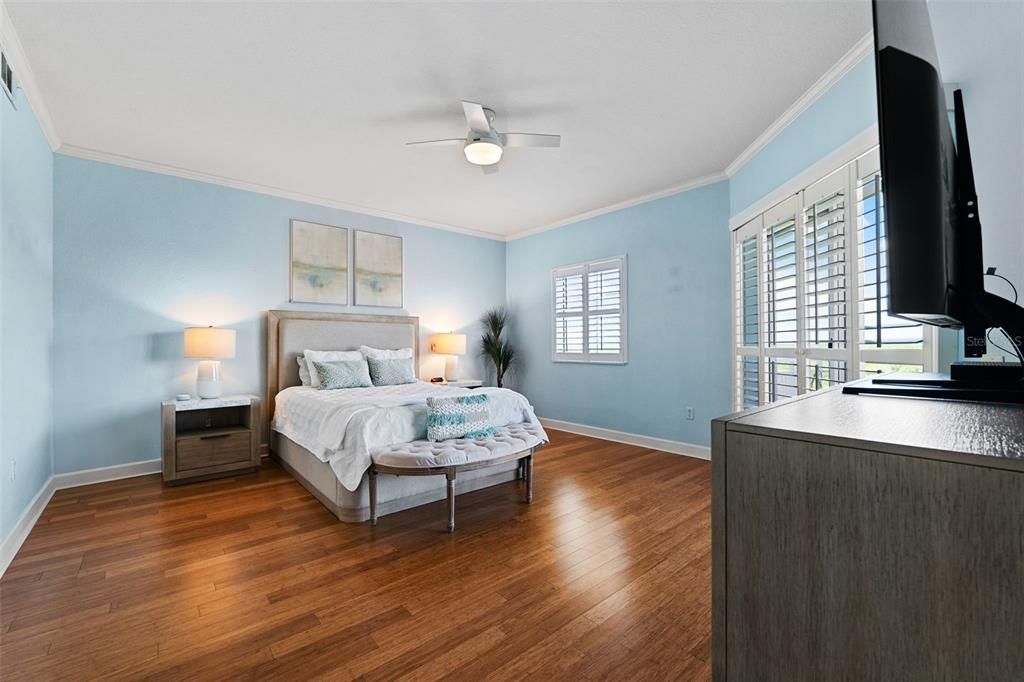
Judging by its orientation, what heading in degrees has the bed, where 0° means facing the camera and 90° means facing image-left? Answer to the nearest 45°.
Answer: approximately 315°

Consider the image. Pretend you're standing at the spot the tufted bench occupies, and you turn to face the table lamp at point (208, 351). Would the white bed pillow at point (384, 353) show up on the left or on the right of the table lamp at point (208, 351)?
right

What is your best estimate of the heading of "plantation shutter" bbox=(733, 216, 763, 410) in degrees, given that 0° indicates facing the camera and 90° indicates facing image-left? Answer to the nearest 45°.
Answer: approximately 45°

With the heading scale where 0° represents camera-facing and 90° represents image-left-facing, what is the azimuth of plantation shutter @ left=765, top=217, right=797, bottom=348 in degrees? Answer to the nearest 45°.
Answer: approximately 45°

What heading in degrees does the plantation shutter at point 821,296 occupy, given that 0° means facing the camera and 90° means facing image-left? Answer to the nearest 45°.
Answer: approximately 45°

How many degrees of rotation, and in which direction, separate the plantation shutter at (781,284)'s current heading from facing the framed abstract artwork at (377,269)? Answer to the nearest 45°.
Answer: approximately 45° to its right
